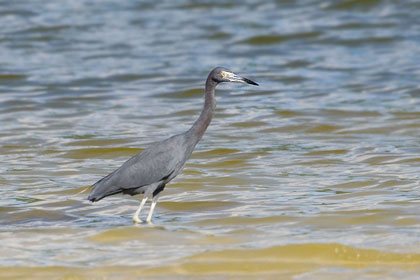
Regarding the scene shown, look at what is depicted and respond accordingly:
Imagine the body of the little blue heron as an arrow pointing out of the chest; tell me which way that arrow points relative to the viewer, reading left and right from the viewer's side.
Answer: facing to the right of the viewer
